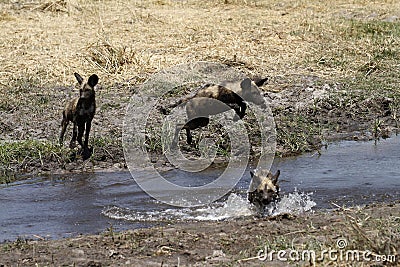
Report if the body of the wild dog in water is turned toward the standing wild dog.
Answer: no

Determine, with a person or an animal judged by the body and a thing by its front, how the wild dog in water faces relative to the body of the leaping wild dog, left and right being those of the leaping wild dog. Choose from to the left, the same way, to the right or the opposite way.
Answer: to the right

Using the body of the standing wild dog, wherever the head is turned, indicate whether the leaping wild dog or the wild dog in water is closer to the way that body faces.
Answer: the wild dog in water

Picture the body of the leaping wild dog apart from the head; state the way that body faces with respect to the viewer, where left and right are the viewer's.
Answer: facing to the right of the viewer

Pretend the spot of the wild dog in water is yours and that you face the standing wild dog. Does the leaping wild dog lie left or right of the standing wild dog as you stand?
right

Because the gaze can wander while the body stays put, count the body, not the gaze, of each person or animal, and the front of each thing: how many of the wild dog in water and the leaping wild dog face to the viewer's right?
1

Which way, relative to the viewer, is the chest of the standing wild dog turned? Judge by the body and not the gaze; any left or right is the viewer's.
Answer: facing the viewer and to the right of the viewer

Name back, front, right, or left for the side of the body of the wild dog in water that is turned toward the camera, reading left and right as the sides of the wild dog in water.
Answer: front

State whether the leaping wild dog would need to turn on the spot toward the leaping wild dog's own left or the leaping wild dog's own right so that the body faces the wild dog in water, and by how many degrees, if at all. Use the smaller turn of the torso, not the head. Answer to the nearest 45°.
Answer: approximately 90° to the leaping wild dog's own right

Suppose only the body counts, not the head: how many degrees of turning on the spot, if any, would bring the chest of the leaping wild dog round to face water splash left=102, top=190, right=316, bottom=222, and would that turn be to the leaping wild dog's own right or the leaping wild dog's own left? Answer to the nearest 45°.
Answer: approximately 90° to the leaping wild dog's own right

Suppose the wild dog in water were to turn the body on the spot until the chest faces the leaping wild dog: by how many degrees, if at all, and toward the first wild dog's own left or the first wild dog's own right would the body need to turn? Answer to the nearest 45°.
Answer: approximately 180°

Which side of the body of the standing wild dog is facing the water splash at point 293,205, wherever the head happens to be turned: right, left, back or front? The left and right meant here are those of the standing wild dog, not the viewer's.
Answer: front

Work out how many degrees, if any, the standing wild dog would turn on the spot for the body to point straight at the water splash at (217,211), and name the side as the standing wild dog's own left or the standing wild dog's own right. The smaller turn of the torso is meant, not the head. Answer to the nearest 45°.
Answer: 0° — it already faces it
